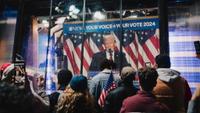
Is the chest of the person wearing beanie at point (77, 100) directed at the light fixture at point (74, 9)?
yes

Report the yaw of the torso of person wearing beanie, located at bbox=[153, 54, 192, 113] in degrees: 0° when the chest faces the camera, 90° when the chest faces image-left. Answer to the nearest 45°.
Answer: approximately 135°

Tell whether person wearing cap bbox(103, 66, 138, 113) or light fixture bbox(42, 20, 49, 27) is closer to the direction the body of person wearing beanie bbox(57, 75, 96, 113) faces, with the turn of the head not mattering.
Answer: the light fixture

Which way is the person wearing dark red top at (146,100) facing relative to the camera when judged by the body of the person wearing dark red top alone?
away from the camera

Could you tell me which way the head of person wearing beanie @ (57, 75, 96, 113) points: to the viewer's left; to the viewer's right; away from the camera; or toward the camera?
away from the camera

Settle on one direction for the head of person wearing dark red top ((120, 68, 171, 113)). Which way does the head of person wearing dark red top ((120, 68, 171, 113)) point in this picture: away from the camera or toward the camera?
away from the camera

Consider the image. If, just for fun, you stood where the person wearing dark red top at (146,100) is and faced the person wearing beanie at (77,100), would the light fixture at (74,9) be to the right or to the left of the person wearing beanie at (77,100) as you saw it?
right

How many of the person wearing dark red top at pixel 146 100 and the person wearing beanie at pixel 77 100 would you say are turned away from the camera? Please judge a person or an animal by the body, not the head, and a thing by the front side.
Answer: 2

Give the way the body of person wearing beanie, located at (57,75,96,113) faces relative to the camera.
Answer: away from the camera
